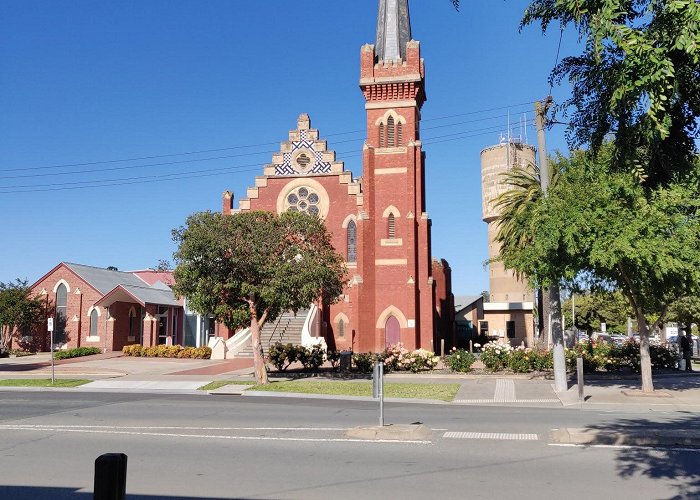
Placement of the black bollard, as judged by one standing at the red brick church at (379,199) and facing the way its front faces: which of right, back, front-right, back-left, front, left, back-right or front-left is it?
front

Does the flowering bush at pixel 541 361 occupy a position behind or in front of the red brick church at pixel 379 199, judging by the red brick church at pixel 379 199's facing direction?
in front

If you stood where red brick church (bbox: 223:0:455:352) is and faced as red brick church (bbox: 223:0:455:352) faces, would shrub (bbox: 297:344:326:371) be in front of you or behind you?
in front

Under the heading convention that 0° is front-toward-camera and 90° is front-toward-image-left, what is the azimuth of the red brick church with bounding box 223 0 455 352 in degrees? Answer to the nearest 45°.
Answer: approximately 0°

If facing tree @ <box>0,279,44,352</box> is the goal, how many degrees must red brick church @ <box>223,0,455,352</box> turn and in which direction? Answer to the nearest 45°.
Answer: approximately 90° to its right

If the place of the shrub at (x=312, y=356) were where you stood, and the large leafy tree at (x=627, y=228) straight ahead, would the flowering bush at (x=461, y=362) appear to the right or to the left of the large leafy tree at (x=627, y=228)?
left

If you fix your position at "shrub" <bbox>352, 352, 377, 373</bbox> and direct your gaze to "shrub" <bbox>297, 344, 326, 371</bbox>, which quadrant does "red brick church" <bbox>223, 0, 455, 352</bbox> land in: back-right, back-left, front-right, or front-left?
front-right

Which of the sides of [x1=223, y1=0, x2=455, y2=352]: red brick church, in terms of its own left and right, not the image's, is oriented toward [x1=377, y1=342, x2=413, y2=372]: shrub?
front

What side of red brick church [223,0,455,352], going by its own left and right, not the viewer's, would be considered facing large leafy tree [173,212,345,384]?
front

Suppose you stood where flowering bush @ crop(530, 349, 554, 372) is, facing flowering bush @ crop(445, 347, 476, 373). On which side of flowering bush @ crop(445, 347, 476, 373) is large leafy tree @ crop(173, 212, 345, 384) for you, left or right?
left

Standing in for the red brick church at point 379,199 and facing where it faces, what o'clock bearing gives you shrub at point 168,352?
The shrub is roughly at 3 o'clock from the red brick church.

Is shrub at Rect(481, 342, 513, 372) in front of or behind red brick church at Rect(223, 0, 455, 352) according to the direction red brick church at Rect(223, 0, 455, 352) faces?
in front

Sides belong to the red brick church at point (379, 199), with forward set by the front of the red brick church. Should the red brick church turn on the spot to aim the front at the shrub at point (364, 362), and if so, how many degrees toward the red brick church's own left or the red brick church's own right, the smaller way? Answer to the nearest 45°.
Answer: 0° — it already faces it

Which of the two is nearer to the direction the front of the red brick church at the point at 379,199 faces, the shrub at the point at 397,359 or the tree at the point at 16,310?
the shrub
